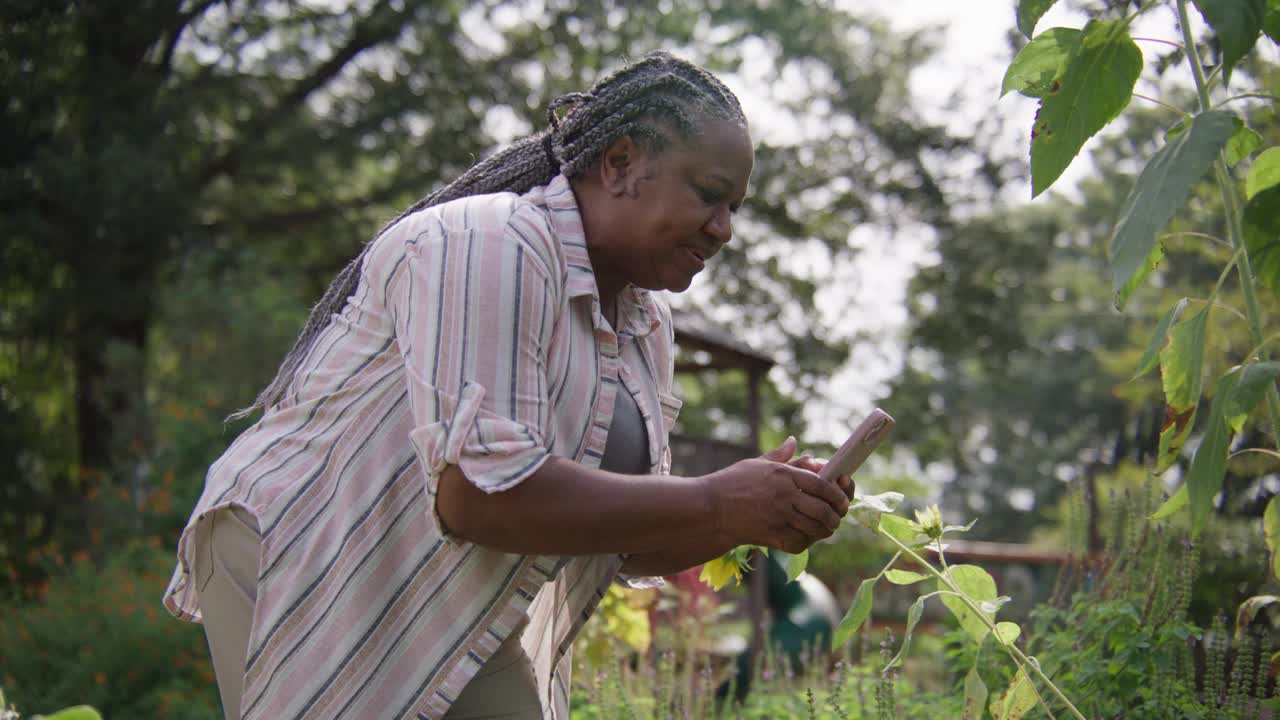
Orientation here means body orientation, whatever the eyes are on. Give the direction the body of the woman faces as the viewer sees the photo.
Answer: to the viewer's right

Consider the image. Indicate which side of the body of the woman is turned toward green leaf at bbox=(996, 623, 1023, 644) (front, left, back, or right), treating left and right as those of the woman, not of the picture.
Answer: front

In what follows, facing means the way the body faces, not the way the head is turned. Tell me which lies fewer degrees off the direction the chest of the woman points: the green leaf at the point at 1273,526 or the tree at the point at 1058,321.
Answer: the green leaf

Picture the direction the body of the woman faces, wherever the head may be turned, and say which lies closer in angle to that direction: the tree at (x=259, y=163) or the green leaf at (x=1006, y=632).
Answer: the green leaf

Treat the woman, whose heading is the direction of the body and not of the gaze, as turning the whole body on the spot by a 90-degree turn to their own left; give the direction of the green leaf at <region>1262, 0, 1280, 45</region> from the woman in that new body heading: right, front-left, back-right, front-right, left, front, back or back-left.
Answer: back-right

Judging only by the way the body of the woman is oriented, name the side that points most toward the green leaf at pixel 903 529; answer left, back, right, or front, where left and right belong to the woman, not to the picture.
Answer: front

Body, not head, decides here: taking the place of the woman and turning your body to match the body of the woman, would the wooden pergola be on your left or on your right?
on your left

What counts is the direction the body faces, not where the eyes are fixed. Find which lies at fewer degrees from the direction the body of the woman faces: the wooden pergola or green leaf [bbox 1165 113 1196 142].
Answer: the green leaf

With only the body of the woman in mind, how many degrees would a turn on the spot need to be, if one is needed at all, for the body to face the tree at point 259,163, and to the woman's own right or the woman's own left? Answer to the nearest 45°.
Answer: approximately 90° to the woman's own left

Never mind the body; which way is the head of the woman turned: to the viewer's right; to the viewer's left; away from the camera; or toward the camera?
to the viewer's right

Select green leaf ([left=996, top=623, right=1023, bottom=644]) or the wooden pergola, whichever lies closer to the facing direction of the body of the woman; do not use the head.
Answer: the green leaf

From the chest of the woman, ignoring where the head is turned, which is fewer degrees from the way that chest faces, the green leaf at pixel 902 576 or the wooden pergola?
the green leaf

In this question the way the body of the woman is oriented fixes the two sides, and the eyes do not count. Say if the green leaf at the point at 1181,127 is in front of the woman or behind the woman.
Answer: in front
